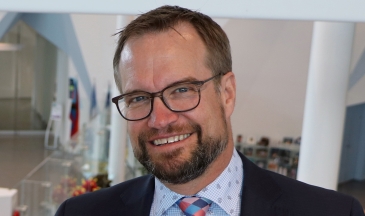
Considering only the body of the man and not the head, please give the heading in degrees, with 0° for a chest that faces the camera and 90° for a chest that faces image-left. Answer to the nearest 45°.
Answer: approximately 0°
